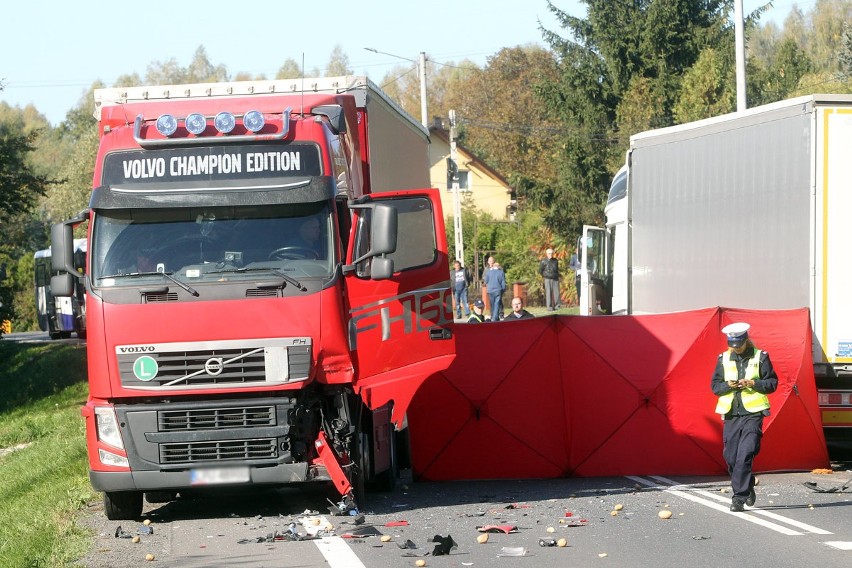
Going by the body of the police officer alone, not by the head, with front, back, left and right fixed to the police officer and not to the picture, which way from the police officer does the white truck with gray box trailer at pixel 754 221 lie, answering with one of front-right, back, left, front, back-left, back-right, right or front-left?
back

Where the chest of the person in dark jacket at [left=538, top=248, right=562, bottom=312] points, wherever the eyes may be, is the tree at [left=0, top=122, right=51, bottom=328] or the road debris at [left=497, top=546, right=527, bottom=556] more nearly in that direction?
the road debris

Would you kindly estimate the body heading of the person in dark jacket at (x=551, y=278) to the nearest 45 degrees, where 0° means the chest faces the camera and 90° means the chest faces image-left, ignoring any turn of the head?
approximately 0°

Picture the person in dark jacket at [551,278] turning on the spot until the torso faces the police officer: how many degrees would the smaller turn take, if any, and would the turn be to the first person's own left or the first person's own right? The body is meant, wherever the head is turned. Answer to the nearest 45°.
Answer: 0° — they already face them

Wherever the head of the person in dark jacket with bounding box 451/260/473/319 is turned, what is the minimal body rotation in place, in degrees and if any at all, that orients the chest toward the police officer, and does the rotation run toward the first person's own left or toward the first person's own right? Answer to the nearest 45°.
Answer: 0° — they already face them

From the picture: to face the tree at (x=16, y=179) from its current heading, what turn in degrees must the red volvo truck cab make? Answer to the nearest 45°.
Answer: approximately 180°

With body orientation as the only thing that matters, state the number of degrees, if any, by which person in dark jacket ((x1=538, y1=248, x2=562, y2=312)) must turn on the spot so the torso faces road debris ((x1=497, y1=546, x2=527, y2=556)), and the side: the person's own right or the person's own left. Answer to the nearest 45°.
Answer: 0° — they already face it

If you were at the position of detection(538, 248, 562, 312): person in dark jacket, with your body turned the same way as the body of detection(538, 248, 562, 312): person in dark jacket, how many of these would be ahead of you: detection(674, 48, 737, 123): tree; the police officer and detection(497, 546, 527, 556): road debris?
2

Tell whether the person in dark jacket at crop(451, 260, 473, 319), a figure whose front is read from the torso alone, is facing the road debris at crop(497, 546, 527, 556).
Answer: yes

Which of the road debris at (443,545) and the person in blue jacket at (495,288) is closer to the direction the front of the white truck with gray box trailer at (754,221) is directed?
the person in blue jacket

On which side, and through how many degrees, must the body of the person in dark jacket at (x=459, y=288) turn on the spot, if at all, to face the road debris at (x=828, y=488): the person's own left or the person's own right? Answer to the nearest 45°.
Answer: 0° — they already face it

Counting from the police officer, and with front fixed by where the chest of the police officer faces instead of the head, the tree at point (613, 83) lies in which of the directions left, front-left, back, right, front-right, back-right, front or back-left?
back

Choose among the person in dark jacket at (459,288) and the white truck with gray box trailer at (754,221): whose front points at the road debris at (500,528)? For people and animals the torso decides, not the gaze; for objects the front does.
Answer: the person in dark jacket
